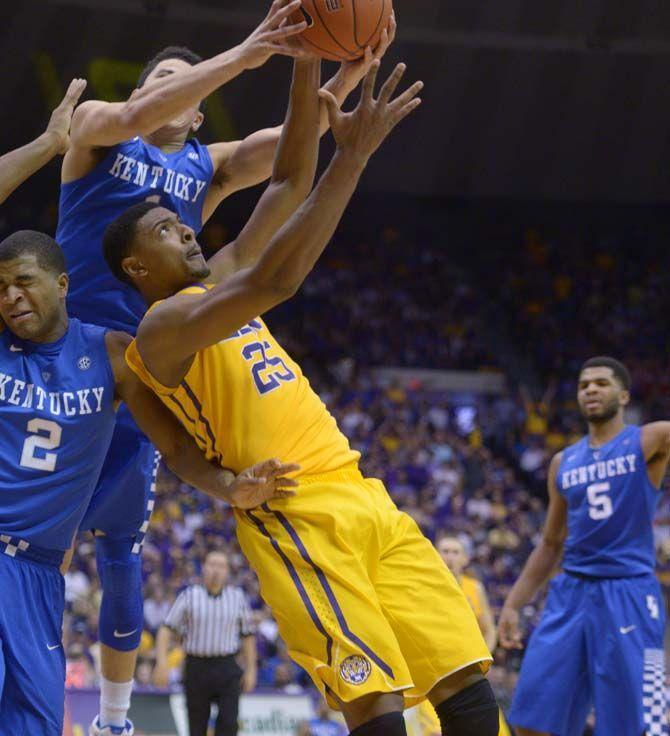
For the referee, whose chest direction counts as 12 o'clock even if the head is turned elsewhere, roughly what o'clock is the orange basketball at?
The orange basketball is roughly at 12 o'clock from the referee.

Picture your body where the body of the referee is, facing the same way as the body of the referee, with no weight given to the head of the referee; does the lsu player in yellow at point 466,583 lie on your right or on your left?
on your left

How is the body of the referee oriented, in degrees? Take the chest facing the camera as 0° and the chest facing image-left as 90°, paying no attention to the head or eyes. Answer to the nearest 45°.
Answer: approximately 0°

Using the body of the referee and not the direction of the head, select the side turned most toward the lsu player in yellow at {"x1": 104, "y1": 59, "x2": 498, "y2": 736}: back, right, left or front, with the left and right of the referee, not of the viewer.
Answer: front
